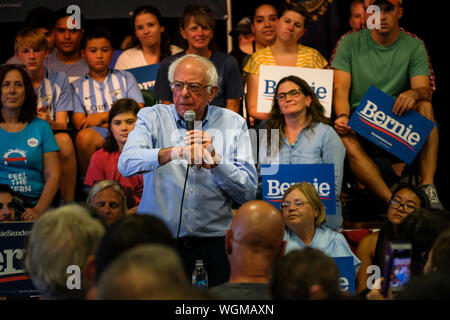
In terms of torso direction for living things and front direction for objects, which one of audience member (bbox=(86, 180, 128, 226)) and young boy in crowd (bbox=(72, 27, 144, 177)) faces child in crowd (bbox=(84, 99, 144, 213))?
the young boy in crowd

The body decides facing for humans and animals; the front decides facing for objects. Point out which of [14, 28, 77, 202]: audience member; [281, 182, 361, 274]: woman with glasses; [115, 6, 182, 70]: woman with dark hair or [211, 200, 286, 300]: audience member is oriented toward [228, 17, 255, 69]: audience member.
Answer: [211, 200, 286, 300]: audience member

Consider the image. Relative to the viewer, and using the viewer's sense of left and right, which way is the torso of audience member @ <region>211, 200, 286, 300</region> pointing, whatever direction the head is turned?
facing away from the viewer

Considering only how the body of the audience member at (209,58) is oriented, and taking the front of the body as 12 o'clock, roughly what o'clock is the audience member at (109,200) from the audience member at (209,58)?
the audience member at (109,200) is roughly at 1 o'clock from the audience member at (209,58).

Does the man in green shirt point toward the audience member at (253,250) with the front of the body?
yes

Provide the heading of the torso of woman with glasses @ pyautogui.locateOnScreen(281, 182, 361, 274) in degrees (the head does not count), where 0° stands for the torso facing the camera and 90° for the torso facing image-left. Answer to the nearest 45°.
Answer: approximately 45°

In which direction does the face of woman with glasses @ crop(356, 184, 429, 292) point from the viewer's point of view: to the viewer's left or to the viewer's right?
to the viewer's left

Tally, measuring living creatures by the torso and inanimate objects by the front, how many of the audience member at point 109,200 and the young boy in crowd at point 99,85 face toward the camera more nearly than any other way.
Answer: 2

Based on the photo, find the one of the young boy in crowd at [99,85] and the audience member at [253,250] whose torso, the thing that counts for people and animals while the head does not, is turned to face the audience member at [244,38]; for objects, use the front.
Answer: the audience member at [253,250]

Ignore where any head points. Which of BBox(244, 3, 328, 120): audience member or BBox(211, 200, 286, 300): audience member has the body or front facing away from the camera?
BBox(211, 200, 286, 300): audience member
